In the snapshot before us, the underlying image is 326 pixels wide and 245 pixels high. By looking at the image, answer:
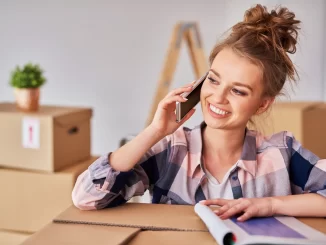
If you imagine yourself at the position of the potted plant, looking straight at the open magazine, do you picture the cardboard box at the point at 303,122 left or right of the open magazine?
left

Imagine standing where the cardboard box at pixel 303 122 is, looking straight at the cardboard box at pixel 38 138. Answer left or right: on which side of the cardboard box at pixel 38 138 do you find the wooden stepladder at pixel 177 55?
right

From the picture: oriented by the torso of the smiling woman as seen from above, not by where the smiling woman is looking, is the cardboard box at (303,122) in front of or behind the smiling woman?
behind

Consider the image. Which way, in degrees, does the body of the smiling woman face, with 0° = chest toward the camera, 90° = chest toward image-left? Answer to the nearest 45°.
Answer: approximately 0°
